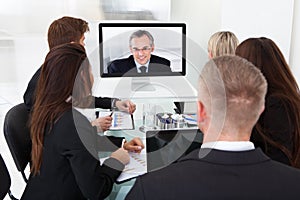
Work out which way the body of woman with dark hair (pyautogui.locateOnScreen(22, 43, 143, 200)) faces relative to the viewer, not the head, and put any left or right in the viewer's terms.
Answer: facing away from the viewer and to the right of the viewer

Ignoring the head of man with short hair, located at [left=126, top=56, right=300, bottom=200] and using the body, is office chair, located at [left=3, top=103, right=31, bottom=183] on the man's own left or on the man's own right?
on the man's own left

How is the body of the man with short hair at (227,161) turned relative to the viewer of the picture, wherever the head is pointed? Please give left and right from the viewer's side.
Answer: facing away from the viewer

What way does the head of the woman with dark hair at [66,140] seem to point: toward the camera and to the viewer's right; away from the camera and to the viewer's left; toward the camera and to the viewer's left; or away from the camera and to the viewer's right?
away from the camera and to the viewer's right

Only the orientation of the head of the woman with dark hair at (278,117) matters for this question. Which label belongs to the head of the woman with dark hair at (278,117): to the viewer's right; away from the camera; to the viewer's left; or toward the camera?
away from the camera

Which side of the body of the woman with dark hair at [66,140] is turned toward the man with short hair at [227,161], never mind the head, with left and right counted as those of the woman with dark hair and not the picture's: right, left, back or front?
right
